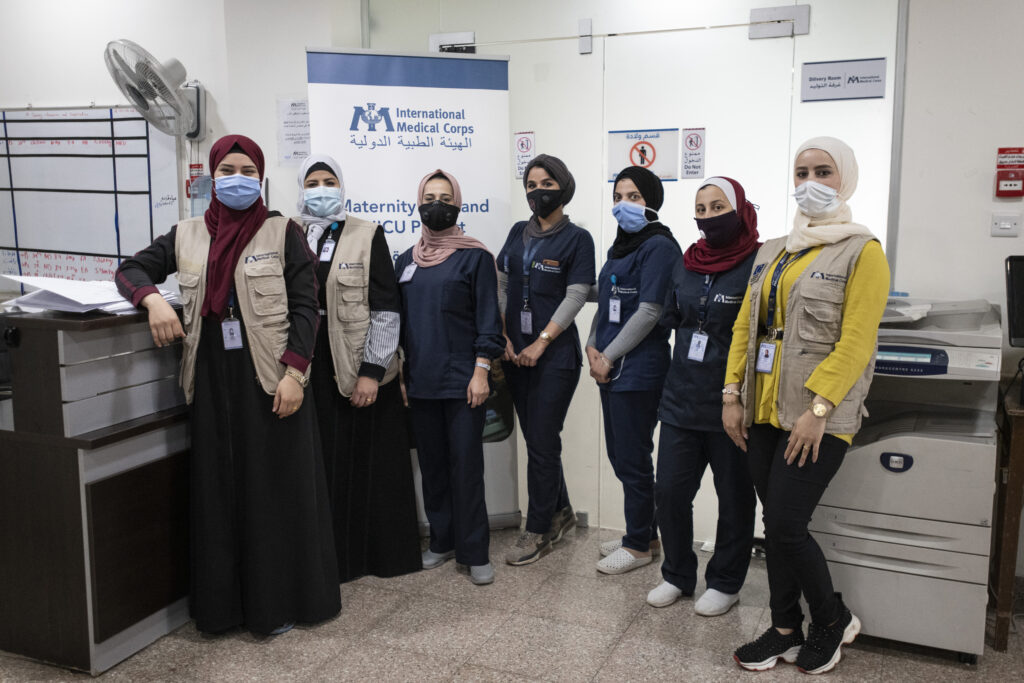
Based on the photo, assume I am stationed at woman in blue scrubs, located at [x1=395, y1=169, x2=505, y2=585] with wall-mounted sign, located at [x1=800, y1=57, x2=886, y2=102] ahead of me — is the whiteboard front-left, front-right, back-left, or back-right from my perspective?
back-left

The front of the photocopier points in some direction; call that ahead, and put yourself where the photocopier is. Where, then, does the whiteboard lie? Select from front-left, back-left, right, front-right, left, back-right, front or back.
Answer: front-right

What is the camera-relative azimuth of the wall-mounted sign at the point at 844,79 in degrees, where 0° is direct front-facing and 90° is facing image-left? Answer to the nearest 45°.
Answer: approximately 0°

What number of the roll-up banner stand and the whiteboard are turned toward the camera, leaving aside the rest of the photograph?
2

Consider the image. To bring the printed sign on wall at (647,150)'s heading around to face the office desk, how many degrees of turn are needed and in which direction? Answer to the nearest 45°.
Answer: approximately 45° to its right

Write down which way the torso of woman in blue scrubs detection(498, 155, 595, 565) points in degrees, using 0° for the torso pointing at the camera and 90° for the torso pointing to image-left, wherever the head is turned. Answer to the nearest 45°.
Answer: approximately 45°

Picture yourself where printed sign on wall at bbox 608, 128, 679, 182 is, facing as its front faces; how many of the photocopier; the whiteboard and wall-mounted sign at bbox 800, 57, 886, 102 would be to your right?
1
